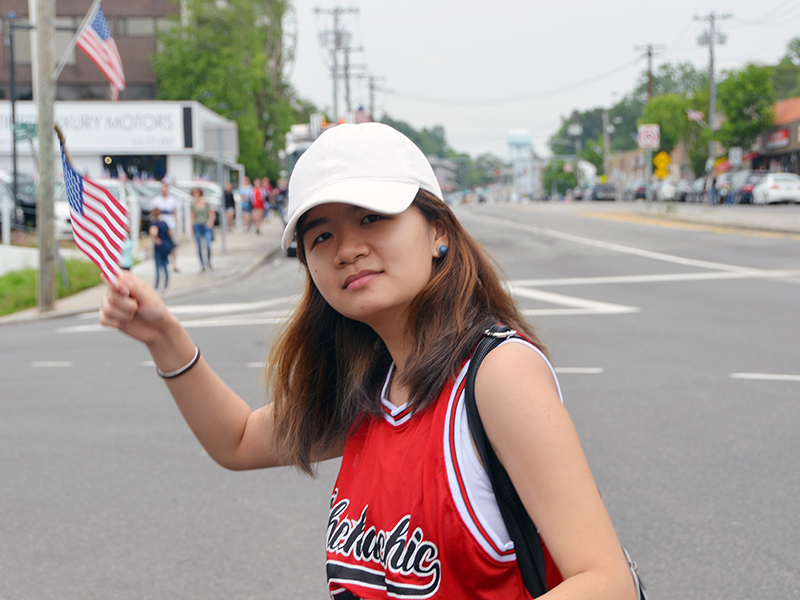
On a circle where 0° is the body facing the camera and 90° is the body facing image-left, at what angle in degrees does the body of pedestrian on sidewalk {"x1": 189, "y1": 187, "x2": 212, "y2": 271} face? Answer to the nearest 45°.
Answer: approximately 0°

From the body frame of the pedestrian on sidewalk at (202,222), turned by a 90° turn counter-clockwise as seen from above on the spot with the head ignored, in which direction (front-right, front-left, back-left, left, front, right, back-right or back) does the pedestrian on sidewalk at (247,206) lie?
left

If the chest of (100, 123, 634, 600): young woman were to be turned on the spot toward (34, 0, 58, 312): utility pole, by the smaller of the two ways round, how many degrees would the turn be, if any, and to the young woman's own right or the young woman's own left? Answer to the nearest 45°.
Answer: approximately 135° to the young woman's own right

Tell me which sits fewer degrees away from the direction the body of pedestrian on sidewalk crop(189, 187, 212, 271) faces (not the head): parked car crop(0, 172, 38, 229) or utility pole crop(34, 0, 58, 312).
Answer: the utility pole

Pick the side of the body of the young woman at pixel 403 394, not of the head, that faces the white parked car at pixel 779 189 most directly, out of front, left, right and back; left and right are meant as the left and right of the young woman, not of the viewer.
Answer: back

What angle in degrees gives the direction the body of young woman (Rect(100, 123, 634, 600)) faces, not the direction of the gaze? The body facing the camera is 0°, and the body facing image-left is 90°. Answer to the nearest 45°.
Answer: approximately 45°

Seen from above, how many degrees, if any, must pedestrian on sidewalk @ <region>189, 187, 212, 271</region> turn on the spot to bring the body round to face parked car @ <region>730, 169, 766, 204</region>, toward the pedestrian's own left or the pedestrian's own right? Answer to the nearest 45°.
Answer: approximately 135° to the pedestrian's own left
